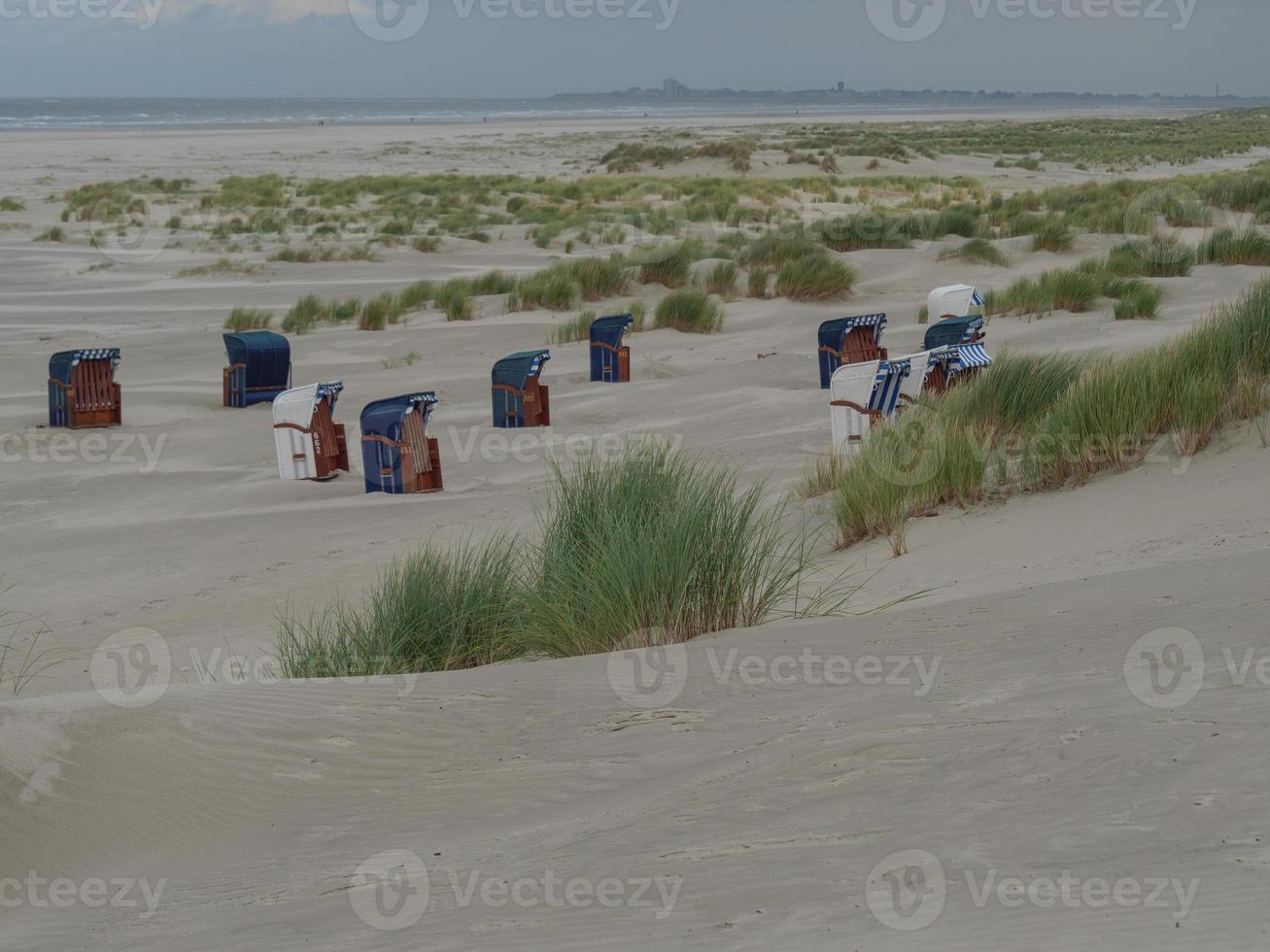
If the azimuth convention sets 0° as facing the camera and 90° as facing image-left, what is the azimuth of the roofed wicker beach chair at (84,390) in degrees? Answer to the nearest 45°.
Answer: approximately 315°

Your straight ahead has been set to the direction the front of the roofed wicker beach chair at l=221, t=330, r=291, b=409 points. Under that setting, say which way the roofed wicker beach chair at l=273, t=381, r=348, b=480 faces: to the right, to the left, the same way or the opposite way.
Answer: the opposite way

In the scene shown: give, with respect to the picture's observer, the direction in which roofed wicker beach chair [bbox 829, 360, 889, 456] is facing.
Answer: facing to the right of the viewer

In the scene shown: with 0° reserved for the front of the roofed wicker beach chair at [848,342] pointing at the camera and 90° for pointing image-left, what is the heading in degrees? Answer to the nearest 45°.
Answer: approximately 315°

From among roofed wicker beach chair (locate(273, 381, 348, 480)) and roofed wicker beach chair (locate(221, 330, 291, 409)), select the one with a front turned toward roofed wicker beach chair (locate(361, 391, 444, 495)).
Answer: roofed wicker beach chair (locate(273, 381, 348, 480))

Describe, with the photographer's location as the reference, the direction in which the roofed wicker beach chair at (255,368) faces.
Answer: facing away from the viewer and to the left of the viewer

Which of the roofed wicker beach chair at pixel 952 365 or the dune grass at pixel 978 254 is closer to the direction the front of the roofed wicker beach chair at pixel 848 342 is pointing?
the roofed wicker beach chair

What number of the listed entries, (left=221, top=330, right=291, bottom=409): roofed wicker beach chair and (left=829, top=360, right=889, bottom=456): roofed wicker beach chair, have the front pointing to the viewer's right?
1

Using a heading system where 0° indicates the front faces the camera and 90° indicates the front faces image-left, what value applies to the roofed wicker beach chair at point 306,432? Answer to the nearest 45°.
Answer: approximately 315°

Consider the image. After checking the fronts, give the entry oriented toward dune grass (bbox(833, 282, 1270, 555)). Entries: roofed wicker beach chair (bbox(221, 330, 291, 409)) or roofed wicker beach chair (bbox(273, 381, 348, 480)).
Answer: roofed wicker beach chair (bbox(273, 381, 348, 480))
